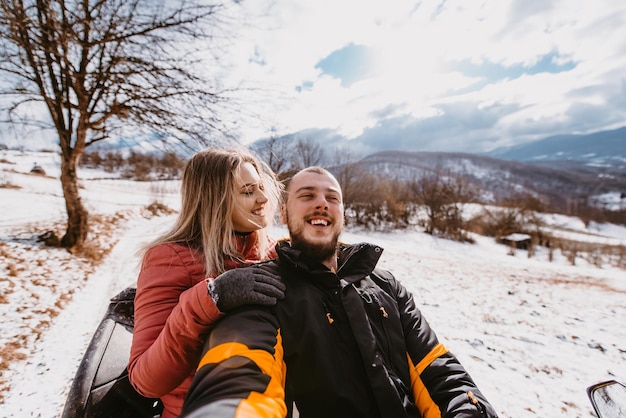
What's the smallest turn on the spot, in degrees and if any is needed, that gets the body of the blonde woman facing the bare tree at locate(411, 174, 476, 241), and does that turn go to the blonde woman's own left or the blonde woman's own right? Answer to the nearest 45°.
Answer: approximately 90° to the blonde woman's own left

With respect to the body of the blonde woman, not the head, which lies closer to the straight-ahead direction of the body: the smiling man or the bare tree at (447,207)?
the smiling man

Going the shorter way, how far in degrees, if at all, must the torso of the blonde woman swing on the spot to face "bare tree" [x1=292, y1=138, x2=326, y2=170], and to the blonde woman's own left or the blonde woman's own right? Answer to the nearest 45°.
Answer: approximately 90° to the blonde woman's own left

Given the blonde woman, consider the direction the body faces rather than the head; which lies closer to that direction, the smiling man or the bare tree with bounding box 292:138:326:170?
the smiling man

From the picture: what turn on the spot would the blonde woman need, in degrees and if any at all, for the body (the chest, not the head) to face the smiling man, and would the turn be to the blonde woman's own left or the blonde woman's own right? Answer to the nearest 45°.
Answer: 0° — they already face them

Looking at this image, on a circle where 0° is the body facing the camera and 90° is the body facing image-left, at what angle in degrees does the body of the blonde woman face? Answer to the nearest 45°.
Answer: approximately 315°

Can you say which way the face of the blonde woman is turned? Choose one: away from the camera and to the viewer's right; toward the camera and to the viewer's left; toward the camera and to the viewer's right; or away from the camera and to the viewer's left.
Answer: toward the camera and to the viewer's right
